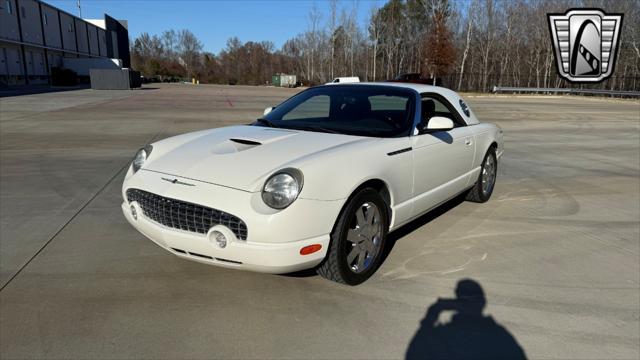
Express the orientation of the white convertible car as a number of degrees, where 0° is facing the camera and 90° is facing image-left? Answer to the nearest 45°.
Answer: approximately 45°
